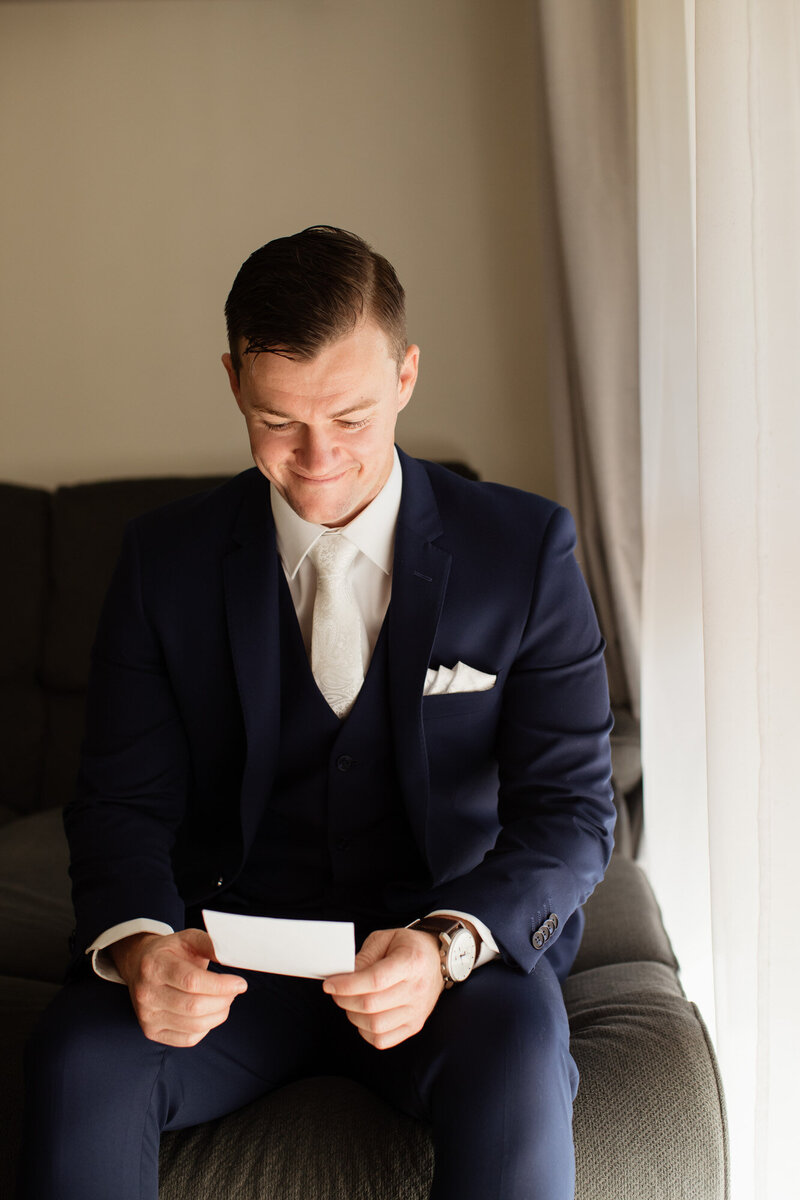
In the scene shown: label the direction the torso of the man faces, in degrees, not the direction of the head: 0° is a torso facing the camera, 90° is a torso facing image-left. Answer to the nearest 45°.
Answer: approximately 0°
